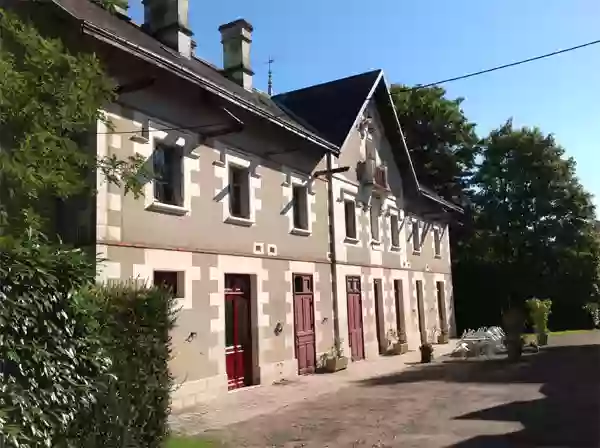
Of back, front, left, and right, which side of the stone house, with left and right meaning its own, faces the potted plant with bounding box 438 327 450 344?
left

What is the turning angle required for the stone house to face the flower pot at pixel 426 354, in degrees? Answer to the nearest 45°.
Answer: approximately 90° to its left

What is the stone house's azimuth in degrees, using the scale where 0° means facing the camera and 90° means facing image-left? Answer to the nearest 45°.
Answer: approximately 315°

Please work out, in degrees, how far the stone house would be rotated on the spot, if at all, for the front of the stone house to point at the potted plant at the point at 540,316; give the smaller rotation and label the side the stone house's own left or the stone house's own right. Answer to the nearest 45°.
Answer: approximately 90° to the stone house's own left

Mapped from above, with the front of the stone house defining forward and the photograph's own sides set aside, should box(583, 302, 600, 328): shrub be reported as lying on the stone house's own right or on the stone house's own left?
on the stone house's own left

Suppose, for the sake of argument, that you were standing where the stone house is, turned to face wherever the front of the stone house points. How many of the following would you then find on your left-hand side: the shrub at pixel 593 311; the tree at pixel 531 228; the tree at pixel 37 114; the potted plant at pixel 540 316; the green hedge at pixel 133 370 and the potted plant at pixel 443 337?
4

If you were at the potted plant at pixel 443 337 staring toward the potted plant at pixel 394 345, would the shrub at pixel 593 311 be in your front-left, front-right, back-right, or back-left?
back-left

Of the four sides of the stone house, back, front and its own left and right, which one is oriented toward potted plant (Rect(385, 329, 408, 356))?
left

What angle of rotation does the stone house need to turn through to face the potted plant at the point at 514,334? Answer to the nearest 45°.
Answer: approximately 90° to its left

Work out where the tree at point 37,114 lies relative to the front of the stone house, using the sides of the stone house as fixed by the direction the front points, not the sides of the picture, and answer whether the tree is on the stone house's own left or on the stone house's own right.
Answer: on the stone house's own right

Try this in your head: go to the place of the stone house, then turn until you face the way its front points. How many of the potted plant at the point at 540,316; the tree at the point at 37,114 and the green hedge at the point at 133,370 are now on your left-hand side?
1

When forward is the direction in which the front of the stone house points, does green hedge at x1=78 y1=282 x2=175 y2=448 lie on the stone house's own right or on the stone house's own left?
on the stone house's own right

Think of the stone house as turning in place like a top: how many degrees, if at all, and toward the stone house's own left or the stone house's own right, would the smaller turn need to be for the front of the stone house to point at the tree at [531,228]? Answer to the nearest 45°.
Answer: approximately 90° to the stone house's own left
